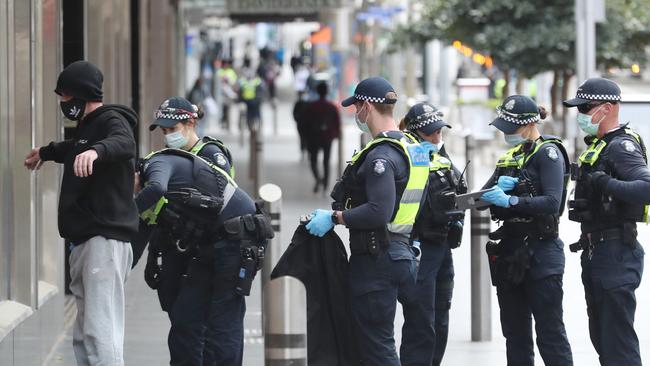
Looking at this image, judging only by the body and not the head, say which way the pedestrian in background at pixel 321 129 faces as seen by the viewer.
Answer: away from the camera

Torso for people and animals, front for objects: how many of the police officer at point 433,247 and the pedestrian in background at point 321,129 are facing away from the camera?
1

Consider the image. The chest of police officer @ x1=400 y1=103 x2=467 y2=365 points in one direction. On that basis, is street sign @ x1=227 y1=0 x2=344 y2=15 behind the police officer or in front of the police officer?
behind

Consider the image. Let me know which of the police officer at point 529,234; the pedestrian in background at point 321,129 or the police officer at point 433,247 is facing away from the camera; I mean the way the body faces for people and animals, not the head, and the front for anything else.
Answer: the pedestrian in background

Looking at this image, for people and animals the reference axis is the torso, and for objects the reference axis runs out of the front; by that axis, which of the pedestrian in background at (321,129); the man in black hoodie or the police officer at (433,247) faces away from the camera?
the pedestrian in background

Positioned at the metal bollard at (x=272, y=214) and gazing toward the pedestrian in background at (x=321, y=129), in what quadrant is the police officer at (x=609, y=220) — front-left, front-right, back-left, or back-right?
back-right

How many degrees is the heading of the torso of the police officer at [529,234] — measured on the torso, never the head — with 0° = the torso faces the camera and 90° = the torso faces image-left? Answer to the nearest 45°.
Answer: approximately 45°

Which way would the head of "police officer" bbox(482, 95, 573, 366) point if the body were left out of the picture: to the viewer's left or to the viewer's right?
to the viewer's left
